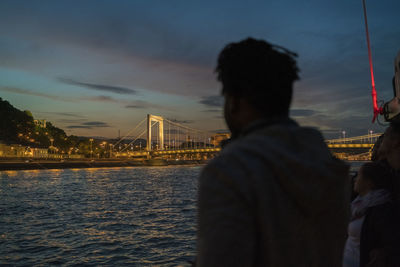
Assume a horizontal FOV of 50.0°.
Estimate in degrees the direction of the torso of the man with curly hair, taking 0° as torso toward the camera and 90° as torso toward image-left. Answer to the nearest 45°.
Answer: approximately 135°

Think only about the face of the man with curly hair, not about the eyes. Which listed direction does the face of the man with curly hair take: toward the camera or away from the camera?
away from the camera
